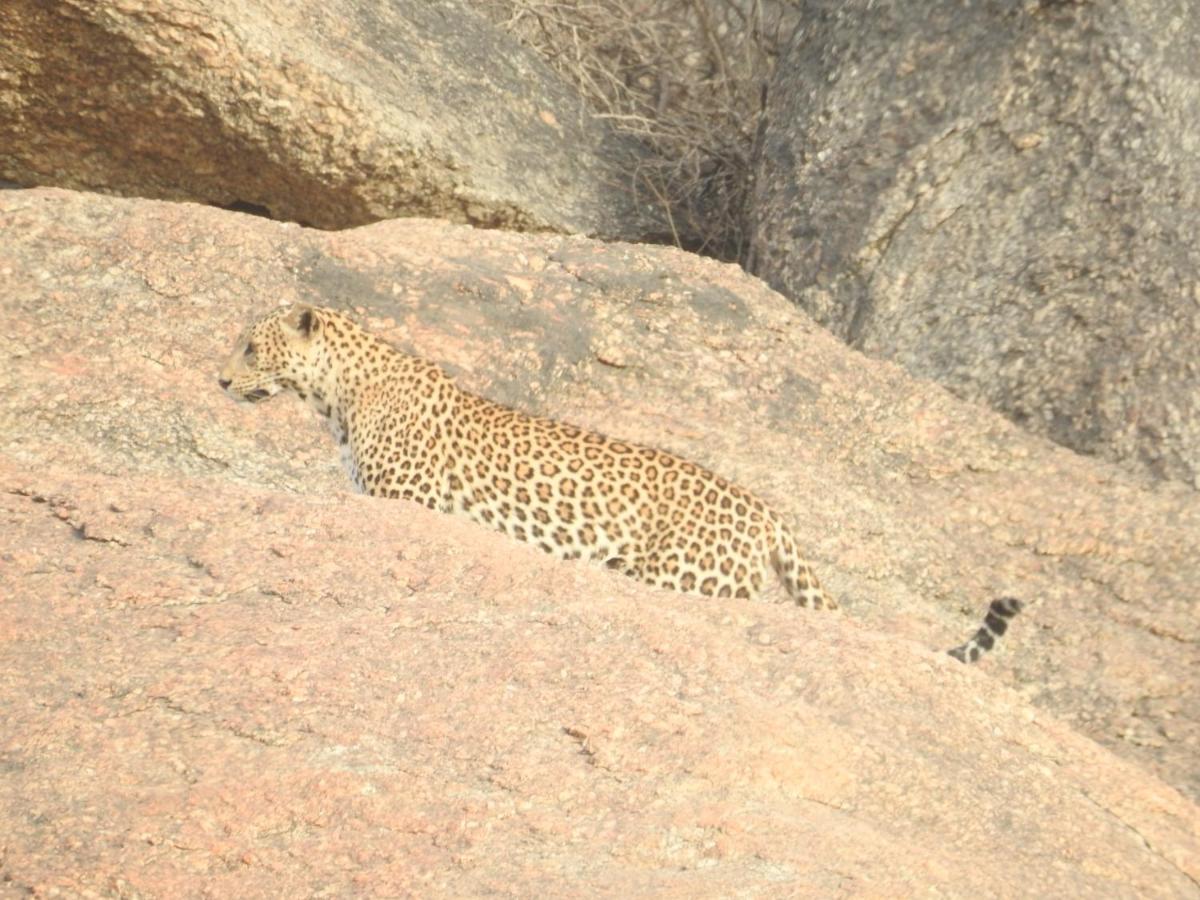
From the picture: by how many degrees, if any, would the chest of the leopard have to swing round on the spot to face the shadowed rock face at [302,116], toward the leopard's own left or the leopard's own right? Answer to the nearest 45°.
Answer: approximately 45° to the leopard's own right

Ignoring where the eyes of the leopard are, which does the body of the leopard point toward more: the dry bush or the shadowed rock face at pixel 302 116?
the shadowed rock face

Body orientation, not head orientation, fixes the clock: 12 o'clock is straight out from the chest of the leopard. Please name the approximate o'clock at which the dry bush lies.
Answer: The dry bush is roughly at 3 o'clock from the leopard.

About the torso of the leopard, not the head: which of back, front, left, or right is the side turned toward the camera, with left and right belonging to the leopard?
left
